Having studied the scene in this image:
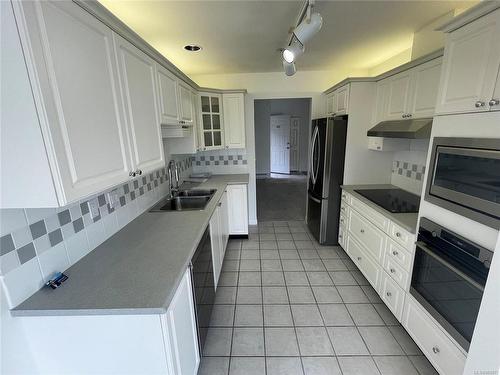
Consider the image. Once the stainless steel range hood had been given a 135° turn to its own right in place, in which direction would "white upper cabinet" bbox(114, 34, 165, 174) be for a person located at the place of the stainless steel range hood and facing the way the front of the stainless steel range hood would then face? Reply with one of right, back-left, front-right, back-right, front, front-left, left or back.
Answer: back-left

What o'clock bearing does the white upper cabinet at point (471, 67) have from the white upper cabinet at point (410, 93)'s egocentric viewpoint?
the white upper cabinet at point (471, 67) is roughly at 10 o'clock from the white upper cabinet at point (410, 93).

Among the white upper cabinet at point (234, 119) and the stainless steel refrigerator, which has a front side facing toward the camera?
the white upper cabinet

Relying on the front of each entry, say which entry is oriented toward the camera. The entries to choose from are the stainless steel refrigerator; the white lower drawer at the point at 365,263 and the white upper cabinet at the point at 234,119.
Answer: the white upper cabinet

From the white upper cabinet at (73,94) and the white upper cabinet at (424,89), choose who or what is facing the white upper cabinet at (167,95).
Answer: the white upper cabinet at (424,89)

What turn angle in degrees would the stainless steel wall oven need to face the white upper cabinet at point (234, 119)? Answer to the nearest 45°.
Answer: approximately 45° to its right

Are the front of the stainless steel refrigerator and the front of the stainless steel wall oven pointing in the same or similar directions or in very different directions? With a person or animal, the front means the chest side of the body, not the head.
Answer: same or similar directions

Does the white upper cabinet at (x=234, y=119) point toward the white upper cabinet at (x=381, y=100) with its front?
no

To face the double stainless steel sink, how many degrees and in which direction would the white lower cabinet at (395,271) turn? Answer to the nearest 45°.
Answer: approximately 45° to its right

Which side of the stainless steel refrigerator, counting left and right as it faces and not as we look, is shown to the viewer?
left

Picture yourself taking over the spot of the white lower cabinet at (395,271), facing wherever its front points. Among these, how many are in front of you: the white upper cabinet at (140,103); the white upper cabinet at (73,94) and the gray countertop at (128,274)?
3

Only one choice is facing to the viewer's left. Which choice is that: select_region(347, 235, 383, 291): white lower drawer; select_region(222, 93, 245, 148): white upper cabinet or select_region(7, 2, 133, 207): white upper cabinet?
the white lower drawer

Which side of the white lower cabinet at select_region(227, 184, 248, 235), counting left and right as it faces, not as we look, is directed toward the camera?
front

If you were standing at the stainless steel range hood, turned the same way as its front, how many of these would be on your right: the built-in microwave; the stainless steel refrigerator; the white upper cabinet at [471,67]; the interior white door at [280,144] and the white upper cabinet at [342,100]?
3

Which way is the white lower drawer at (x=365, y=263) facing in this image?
to the viewer's left

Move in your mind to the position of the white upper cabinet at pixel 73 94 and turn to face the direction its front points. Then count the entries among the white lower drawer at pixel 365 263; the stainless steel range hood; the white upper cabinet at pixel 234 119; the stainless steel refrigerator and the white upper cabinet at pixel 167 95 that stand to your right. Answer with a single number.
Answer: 0

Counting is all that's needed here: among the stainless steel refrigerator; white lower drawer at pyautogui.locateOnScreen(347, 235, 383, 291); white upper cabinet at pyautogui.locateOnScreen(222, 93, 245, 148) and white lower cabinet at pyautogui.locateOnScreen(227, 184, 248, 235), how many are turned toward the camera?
2

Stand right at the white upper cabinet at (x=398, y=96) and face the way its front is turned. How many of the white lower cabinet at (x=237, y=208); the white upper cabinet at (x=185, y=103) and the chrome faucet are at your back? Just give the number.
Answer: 0

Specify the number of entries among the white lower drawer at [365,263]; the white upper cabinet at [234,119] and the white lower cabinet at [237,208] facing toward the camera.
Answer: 2

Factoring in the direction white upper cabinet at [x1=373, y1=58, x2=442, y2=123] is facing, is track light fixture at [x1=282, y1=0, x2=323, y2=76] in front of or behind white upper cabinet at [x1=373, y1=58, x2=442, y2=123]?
in front

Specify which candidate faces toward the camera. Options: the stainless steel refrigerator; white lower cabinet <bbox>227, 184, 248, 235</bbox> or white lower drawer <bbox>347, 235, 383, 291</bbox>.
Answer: white lower cabinet <bbox>227, 184, 248, 235</bbox>

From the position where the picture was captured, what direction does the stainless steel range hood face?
facing the viewer and to the left of the viewer
